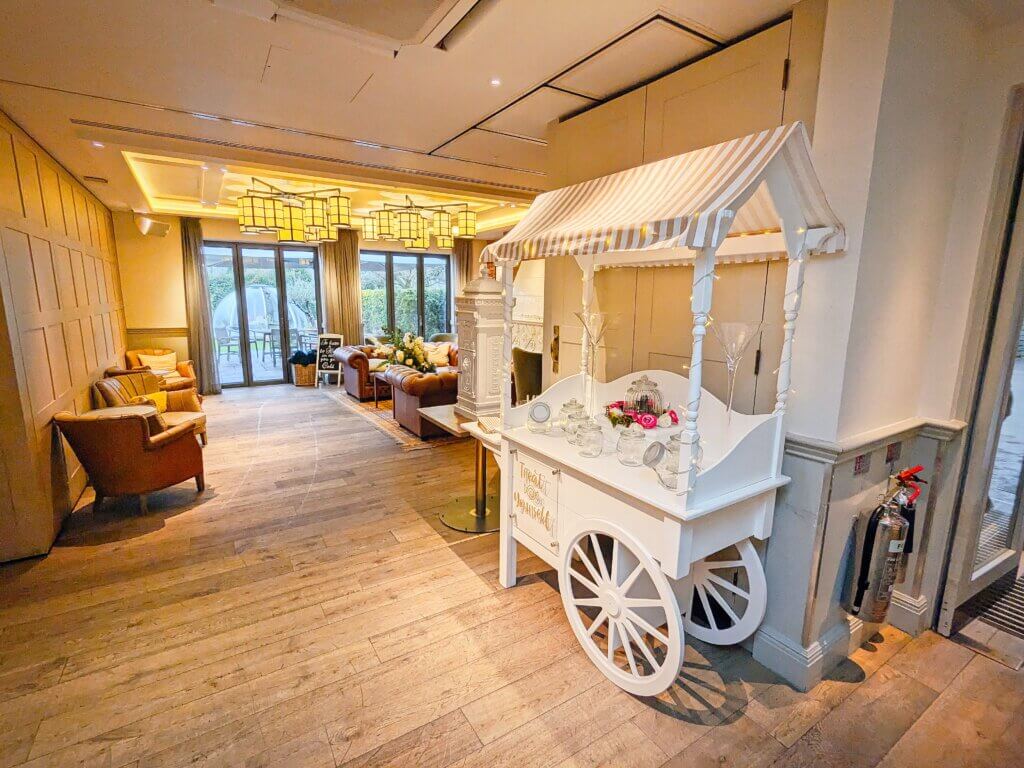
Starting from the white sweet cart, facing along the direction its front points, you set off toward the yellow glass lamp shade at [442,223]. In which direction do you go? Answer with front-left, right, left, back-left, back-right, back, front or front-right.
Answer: right

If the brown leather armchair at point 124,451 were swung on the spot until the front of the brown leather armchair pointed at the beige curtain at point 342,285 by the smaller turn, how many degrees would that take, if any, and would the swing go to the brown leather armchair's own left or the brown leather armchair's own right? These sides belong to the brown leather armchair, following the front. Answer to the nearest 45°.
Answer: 0° — it already faces it

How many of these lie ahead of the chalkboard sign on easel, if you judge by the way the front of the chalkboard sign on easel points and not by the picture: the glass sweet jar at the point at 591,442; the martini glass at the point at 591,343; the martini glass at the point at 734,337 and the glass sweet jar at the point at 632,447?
4

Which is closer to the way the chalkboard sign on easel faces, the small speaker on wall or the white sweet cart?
the white sweet cart

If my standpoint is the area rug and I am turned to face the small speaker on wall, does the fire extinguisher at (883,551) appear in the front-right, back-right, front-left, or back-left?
back-left

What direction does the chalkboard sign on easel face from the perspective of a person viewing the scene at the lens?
facing the viewer

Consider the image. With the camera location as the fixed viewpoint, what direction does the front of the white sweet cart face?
facing the viewer and to the left of the viewer

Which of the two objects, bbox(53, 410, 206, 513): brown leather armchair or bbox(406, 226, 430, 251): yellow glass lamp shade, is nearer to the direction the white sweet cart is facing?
the brown leather armchair

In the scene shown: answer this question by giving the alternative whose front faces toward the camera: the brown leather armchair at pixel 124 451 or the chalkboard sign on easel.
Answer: the chalkboard sign on easel

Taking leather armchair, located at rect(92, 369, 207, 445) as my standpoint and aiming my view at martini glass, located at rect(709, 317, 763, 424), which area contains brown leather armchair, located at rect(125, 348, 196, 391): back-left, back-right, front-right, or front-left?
back-left

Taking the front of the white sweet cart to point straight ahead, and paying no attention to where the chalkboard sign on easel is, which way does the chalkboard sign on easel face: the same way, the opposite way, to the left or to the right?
to the left

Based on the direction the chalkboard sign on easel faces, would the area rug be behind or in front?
in front

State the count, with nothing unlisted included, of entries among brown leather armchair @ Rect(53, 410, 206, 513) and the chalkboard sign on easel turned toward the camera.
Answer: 1

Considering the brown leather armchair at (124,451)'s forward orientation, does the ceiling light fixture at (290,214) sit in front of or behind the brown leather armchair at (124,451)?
in front

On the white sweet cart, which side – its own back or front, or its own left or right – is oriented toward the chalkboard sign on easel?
right
